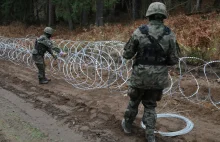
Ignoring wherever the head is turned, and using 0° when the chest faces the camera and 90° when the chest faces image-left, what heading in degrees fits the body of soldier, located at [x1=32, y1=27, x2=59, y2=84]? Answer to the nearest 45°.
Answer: approximately 270°

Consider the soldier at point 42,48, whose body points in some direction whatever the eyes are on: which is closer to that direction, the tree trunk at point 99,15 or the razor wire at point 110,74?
the razor wire

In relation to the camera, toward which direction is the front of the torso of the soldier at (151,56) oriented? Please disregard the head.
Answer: away from the camera

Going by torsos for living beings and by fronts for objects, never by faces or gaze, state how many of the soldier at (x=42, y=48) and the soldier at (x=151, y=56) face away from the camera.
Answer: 1

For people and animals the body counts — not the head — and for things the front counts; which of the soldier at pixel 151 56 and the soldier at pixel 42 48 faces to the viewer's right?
the soldier at pixel 42 48

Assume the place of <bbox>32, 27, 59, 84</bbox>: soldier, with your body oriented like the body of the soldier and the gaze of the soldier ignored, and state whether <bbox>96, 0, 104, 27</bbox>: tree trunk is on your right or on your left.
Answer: on your left

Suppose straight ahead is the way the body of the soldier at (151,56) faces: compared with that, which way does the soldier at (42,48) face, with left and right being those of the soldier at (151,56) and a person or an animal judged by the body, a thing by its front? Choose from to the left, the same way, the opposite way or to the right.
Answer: to the right
